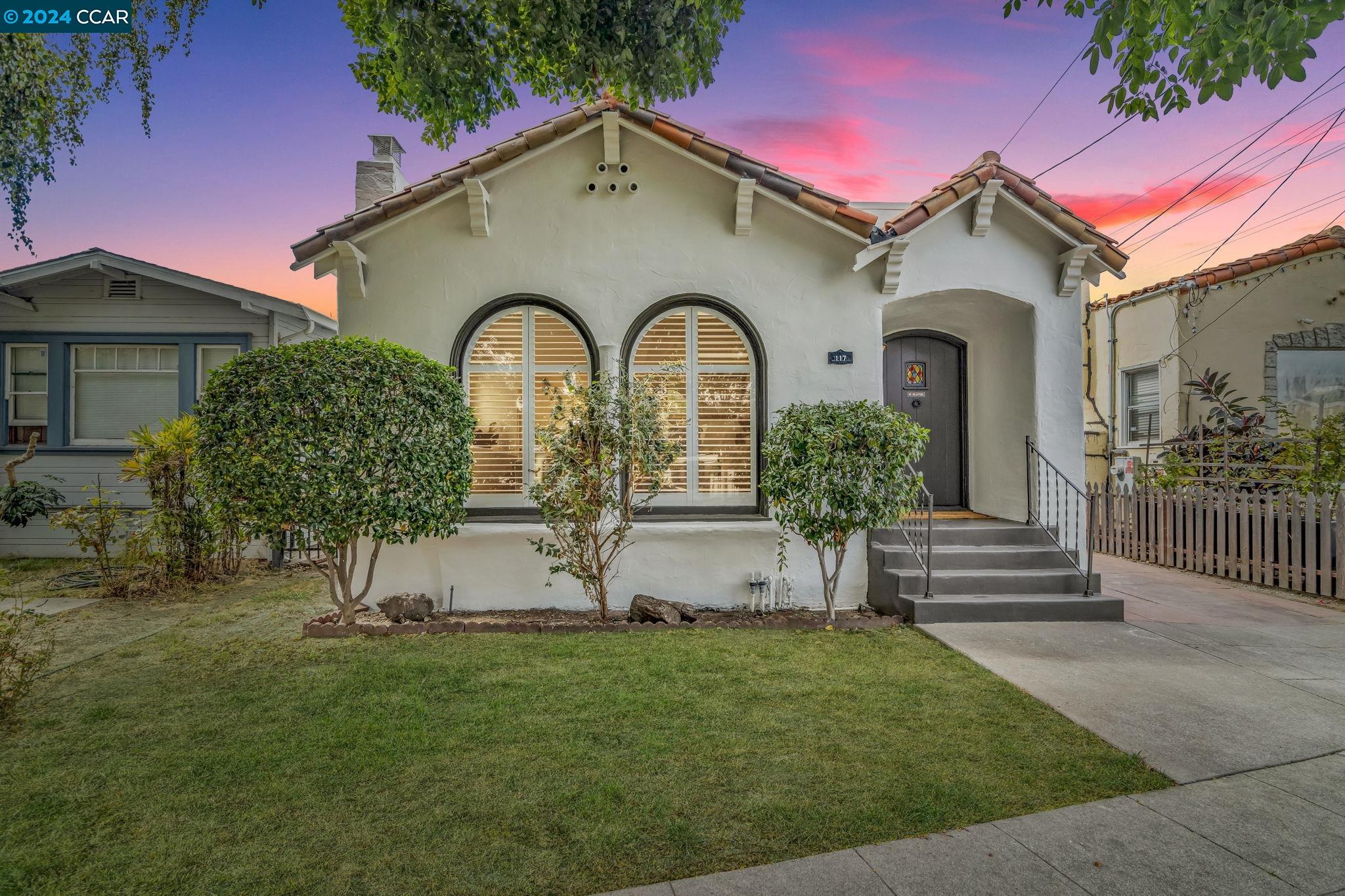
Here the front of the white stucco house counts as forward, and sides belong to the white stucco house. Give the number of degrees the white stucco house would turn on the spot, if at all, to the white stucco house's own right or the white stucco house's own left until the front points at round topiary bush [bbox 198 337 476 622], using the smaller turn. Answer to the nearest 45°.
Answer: approximately 45° to the white stucco house's own right

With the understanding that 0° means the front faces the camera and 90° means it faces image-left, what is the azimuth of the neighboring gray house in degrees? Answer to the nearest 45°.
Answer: approximately 0°

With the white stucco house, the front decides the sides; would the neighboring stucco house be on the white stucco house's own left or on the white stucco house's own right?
on the white stucco house's own left

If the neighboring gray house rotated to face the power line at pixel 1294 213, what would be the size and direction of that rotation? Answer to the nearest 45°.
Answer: approximately 45° to its left

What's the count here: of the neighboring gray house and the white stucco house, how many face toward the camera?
2

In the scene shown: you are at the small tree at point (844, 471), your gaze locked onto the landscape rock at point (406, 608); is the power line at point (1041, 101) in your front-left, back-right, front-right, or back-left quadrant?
back-right

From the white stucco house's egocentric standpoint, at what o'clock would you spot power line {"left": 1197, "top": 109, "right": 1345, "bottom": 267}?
The power line is roughly at 8 o'clock from the white stucco house.

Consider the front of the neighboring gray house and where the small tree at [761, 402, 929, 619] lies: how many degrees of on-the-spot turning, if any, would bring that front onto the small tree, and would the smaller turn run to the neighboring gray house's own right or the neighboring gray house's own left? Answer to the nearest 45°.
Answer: approximately 45° to the neighboring gray house's own left

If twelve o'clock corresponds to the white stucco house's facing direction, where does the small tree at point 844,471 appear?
The small tree is roughly at 10 o'clock from the white stucco house.

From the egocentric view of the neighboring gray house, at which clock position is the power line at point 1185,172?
The power line is roughly at 10 o'clock from the neighboring gray house.
